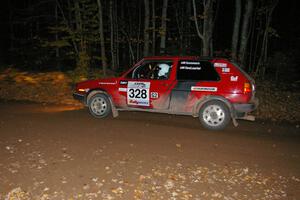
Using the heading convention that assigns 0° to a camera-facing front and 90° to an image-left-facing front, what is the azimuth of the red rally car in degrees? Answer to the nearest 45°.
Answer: approximately 90°
